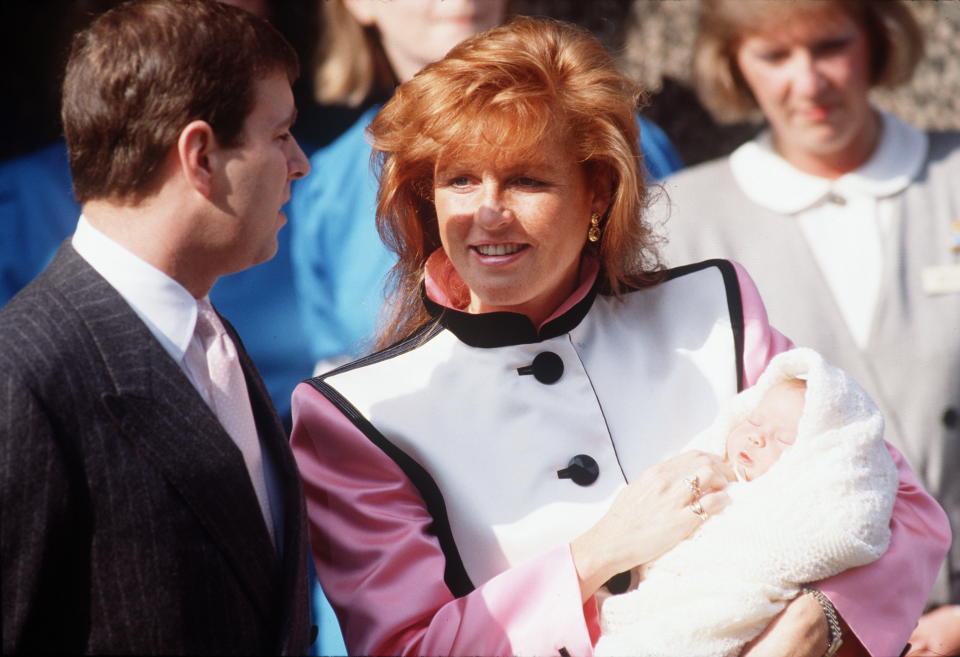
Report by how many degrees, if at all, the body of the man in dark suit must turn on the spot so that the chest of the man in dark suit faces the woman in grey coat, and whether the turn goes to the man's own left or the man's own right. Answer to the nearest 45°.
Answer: approximately 90° to the man's own left

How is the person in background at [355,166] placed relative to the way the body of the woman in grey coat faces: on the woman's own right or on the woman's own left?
on the woman's own right

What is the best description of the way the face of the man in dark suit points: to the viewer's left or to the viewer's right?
to the viewer's right

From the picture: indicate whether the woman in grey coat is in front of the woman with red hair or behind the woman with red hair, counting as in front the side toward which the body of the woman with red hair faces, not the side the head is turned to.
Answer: behind

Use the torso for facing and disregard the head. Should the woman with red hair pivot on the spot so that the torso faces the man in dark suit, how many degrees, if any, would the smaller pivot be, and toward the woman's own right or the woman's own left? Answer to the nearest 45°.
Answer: approximately 45° to the woman's own right

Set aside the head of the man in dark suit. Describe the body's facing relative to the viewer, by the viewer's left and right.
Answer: facing the viewer and to the right of the viewer

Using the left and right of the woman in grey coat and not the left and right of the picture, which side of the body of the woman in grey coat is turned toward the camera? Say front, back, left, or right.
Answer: front

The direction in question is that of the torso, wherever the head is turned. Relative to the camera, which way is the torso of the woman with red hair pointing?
toward the camera

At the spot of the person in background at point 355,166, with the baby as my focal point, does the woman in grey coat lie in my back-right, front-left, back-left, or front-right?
front-left

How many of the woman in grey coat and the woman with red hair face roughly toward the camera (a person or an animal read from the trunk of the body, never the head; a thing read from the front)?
2

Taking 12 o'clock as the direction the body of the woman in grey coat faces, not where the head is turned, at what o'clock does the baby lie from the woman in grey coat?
The baby is roughly at 12 o'clock from the woman in grey coat.

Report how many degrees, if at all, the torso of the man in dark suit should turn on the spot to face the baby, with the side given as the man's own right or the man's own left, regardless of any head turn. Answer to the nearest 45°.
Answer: approximately 45° to the man's own left

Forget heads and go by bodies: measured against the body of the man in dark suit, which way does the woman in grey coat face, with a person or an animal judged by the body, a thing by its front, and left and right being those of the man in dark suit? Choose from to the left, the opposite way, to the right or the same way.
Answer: to the right

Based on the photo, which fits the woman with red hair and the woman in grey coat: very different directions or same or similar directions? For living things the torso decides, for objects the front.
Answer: same or similar directions
